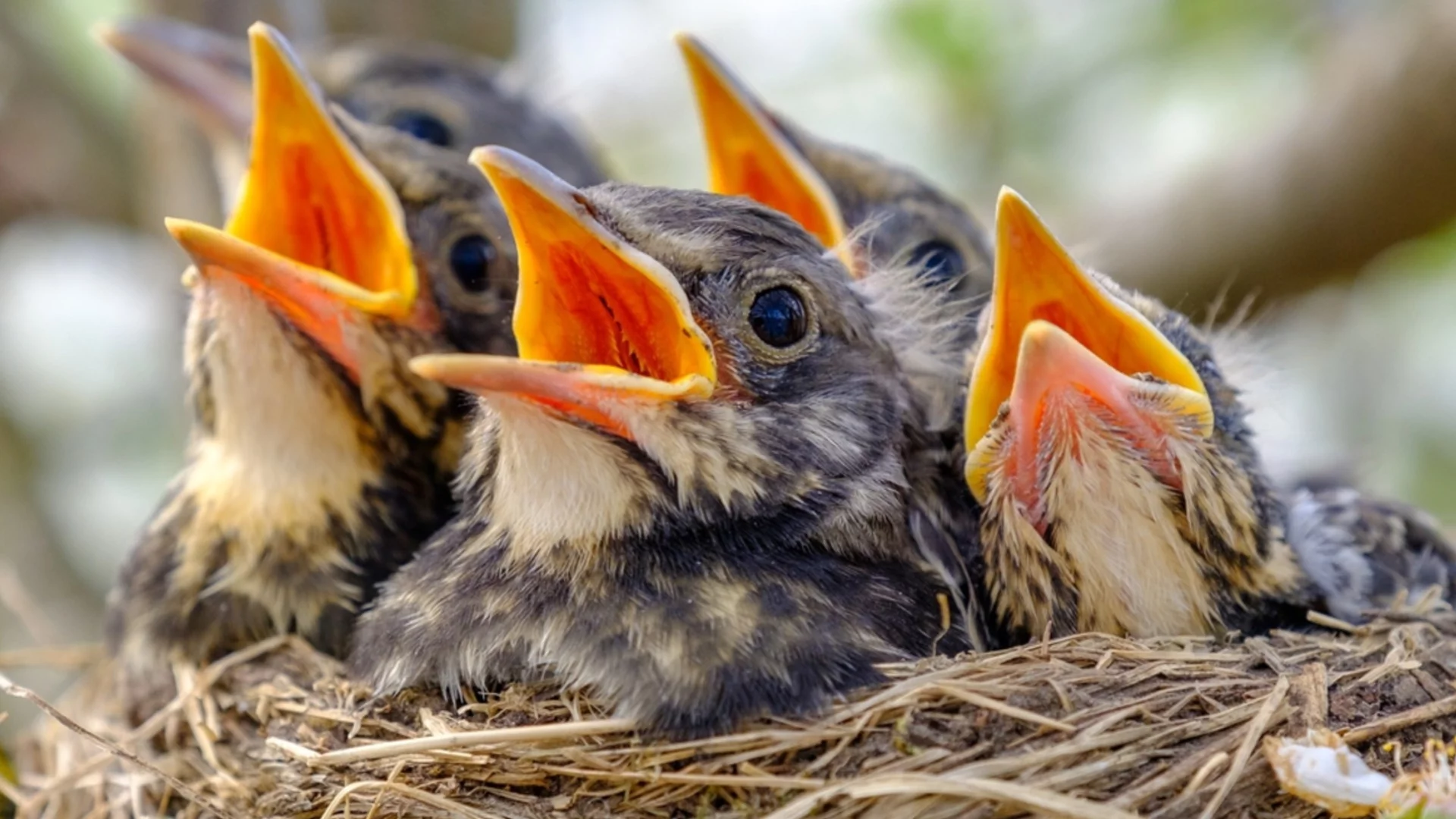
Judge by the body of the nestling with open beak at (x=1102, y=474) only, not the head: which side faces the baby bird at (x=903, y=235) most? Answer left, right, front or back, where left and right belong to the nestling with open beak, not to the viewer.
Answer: right

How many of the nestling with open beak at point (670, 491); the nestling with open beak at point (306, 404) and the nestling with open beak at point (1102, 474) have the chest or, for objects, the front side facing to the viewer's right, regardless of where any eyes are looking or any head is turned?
0

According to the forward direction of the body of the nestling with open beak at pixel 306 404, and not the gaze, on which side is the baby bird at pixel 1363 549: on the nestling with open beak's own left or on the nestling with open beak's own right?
on the nestling with open beak's own left

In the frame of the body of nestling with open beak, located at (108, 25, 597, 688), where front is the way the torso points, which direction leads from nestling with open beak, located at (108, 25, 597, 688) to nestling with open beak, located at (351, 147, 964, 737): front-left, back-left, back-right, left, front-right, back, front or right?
left

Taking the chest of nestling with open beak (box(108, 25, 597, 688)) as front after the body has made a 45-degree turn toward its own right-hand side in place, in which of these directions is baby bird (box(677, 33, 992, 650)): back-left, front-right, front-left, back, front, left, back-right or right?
back

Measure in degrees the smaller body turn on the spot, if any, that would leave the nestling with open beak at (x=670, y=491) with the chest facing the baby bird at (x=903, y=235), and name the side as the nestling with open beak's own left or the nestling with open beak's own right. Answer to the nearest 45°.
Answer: approximately 180°

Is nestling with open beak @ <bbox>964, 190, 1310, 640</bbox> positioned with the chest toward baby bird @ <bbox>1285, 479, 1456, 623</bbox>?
no

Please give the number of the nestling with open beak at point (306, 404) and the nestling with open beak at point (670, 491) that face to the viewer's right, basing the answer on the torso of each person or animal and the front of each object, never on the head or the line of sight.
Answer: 0

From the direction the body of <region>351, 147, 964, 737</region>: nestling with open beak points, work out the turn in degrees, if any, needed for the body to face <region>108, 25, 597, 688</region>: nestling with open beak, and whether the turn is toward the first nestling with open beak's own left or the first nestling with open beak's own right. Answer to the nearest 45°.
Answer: approximately 90° to the first nestling with open beak's own right

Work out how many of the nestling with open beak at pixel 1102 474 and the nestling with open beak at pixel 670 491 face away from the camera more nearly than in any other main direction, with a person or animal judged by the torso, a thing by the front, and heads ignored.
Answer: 0

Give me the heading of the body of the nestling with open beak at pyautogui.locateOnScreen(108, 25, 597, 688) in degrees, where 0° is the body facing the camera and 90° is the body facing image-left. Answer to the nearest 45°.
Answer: approximately 45°

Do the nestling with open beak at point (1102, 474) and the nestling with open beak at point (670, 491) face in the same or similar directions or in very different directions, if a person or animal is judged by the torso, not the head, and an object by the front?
same or similar directions

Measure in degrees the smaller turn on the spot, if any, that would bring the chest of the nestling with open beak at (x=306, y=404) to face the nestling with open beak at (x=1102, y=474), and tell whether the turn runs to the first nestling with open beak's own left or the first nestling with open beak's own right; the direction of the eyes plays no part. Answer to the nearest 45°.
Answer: approximately 90° to the first nestling with open beak's own left
